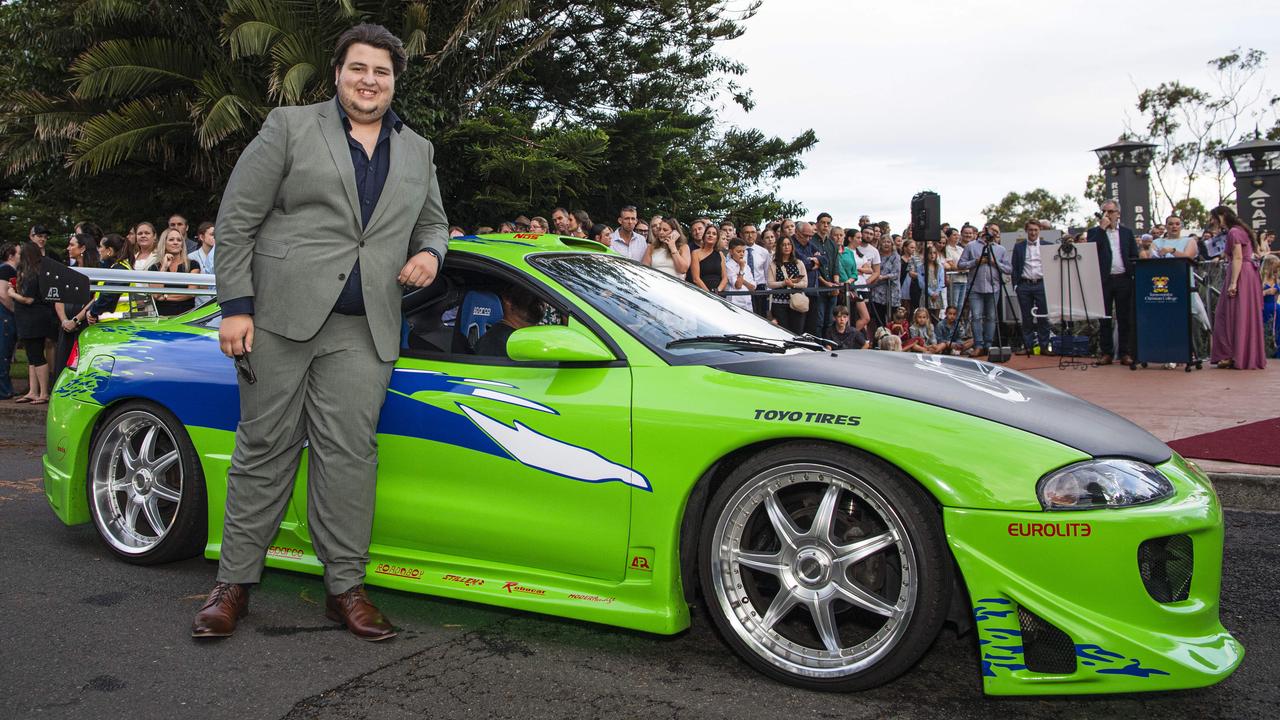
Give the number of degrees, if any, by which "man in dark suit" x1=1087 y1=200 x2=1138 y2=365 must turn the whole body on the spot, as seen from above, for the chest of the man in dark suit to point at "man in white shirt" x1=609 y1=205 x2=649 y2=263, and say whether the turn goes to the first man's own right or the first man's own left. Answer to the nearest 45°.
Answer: approximately 45° to the first man's own right

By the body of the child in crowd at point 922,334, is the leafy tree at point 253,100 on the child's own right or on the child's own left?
on the child's own right

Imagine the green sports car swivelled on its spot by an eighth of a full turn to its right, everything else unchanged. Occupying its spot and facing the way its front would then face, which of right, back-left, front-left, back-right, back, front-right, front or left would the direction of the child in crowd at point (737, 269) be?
back

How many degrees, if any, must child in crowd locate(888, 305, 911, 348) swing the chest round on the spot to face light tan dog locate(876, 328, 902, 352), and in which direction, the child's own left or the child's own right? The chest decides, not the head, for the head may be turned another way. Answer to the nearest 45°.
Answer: approximately 45° to the child's own right
